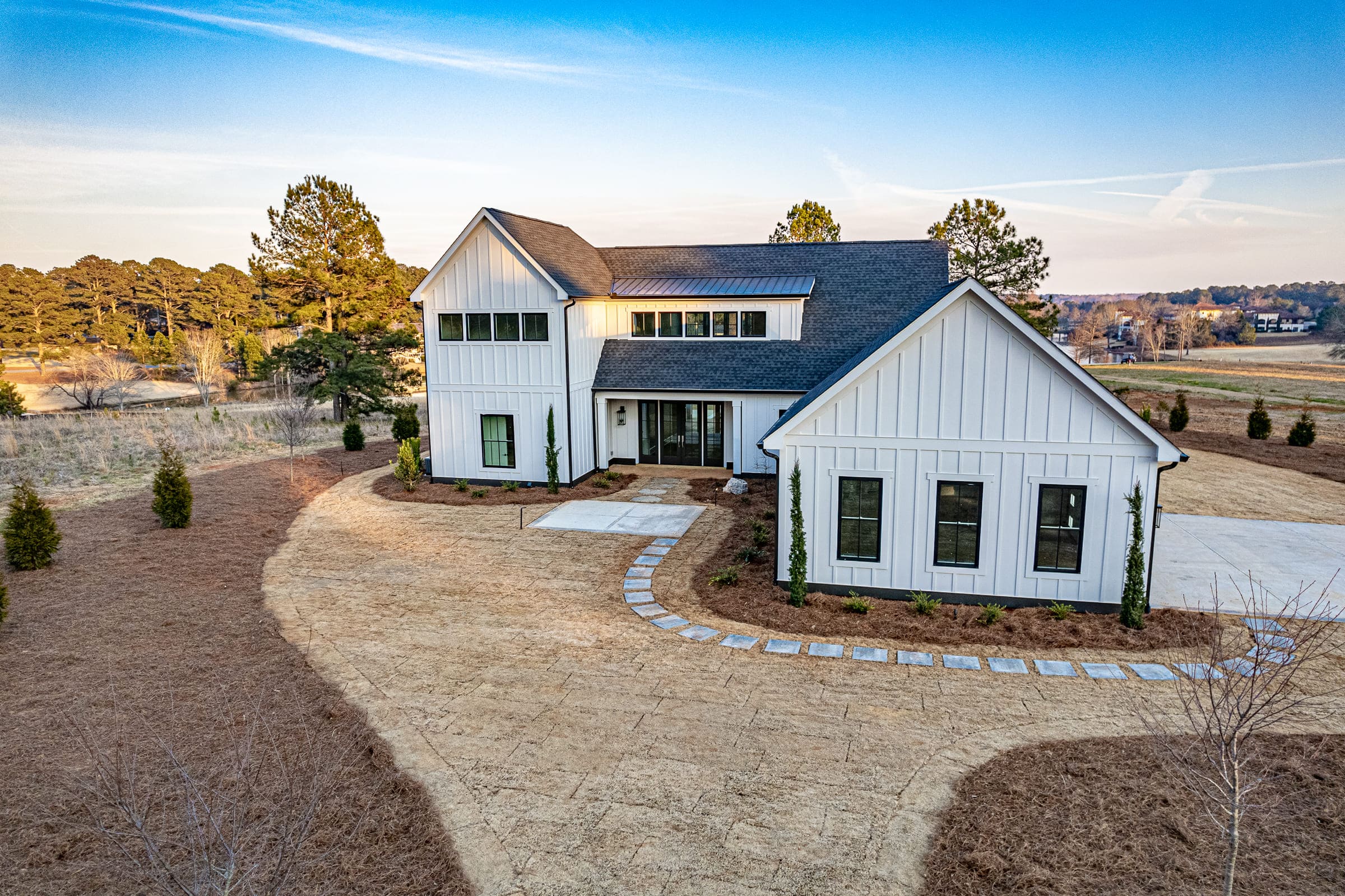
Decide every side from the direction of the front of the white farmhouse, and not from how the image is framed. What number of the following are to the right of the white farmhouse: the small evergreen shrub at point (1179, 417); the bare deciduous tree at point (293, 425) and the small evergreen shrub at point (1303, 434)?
1

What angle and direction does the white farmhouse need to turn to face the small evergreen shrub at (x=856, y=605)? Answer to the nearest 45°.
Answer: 0° — it already faces it

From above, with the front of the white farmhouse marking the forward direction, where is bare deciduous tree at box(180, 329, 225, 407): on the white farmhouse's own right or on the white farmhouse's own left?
on the white farmhouse's own right

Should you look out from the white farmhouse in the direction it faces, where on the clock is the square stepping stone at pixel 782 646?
The square stepping stone is roughly at 12 o'clock from the white farmhouse.

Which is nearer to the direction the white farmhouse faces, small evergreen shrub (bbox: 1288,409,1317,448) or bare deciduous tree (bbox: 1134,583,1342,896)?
the bare deciduous tree

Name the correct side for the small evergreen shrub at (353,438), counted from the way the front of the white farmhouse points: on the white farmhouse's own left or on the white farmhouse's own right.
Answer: on the white farmhouse's own right

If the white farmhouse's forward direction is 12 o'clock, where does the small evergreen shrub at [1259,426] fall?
The small evergreen shrub is roughly at 8 o'clock from the white farmhouse.

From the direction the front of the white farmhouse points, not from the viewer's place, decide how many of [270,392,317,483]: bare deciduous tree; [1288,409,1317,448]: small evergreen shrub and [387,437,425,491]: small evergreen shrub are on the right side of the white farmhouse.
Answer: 2

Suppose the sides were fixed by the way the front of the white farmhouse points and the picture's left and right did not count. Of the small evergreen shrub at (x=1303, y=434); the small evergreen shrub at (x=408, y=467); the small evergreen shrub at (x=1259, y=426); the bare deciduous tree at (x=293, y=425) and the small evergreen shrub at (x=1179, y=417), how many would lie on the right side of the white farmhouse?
2

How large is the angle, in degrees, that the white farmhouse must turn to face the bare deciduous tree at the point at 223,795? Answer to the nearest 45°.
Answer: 0° — it already faces it

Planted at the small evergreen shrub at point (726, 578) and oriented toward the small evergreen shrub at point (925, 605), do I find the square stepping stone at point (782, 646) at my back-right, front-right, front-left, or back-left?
front-right

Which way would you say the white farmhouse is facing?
toward the camera

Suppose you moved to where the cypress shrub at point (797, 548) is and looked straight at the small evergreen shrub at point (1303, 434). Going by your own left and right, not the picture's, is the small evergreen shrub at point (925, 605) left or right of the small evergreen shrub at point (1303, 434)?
right

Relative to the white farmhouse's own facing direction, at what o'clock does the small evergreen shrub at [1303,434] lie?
The small evergreen shrub is roughly at 8 o'clock from the white farmhouse.

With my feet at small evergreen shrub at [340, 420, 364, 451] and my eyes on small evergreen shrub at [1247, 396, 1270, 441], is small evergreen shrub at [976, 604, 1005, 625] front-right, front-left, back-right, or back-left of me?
front-right

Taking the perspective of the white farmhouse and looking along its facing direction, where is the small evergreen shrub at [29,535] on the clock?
The small evergreen shrub is roughly at 2 o'clock from the white farmhouse.

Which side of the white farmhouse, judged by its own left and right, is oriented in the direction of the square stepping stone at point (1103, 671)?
front
